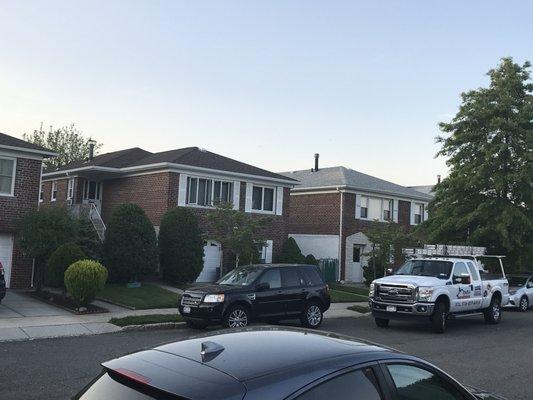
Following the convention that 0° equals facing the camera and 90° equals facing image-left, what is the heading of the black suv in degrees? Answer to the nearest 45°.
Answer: approximately 45°

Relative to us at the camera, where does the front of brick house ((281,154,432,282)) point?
facing the viewer and to the right of the viewer

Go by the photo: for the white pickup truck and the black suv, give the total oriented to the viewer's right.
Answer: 0

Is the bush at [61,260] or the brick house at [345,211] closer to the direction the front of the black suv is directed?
the bush

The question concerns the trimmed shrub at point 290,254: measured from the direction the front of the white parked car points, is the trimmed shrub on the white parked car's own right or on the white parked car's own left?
on the white parked car's own right

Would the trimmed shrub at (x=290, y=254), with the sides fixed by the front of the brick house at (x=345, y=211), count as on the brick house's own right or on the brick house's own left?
on the brick house's own right

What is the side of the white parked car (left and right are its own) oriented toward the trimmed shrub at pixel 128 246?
front

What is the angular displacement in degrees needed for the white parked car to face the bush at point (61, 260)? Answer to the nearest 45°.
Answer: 0° — it already faces it

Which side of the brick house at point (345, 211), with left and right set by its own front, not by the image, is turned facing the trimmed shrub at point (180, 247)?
right

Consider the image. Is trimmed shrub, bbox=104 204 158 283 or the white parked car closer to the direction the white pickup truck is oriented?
the trimmed shrub

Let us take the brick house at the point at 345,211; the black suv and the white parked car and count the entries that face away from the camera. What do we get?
0

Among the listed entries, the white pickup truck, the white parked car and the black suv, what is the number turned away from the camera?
0

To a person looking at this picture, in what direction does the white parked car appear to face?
facing the viewer and to the left of the viewer
